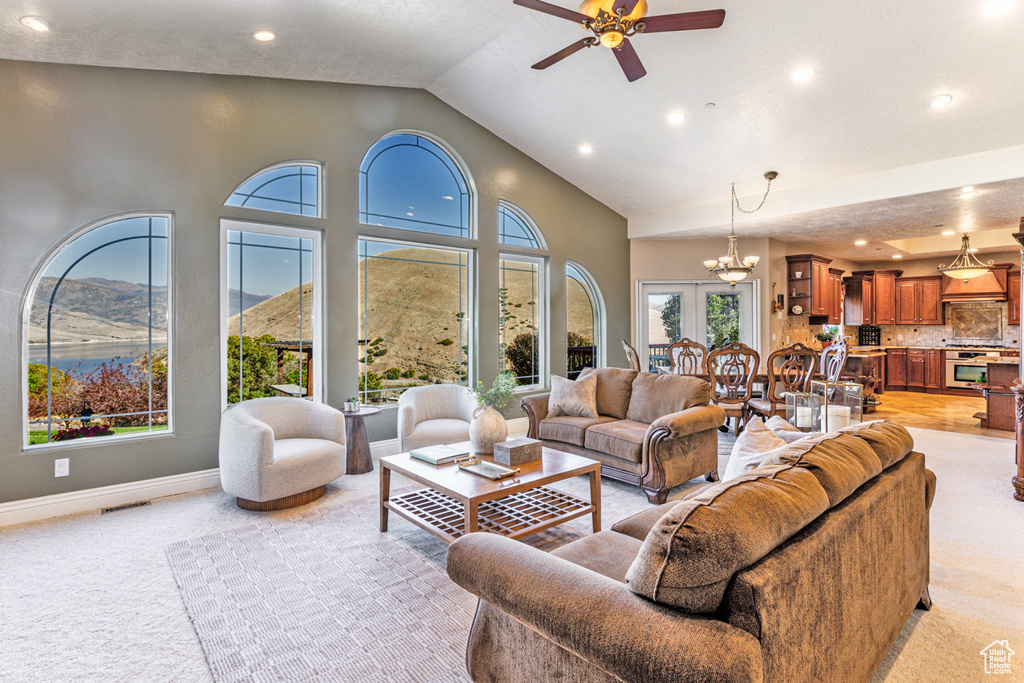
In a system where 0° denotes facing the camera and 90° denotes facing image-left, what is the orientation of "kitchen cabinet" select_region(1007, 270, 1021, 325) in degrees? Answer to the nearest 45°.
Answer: approximately 0°

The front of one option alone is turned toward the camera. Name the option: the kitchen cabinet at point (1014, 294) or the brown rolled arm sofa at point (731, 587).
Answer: the kitchen cabinet

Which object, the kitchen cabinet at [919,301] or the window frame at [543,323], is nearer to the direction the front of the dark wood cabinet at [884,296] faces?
the window frame

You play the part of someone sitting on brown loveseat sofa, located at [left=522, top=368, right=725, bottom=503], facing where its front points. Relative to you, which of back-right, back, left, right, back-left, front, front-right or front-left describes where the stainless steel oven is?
back

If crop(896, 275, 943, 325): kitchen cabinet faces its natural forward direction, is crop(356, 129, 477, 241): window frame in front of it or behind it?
in front

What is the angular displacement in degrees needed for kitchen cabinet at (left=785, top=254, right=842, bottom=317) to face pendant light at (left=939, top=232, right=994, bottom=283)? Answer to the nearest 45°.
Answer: approximately 45° to its left

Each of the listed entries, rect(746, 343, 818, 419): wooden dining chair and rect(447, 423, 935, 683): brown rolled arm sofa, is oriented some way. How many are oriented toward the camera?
0

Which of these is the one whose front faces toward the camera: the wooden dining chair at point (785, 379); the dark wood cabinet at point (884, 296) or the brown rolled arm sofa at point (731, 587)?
the dark wood cabinet

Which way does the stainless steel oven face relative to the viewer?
toward the camera

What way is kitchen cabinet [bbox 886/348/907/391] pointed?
toward the camera

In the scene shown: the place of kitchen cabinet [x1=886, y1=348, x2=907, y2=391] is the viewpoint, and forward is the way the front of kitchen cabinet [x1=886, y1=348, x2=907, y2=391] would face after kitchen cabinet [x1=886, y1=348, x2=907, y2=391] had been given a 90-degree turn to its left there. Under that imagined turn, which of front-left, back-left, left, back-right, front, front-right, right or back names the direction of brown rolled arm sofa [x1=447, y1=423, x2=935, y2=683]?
right

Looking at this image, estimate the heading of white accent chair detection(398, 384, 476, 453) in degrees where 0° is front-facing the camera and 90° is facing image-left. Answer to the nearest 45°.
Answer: approximately 315°

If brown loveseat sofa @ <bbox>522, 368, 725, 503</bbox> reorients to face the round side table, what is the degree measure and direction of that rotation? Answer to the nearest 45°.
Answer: approximately 45° to its right

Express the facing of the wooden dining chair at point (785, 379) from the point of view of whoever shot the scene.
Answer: facing away from the viewer and to the left of the viewer
